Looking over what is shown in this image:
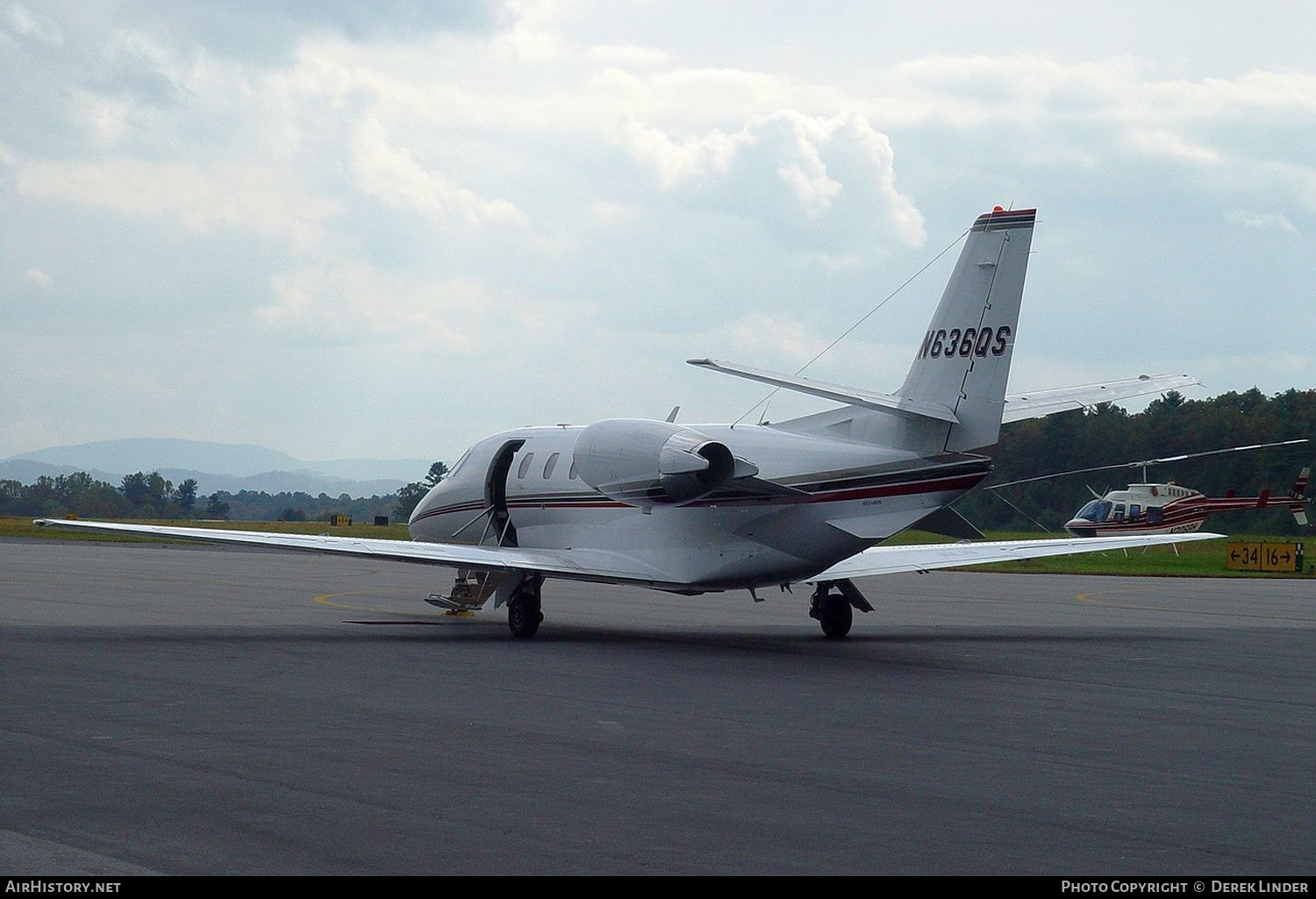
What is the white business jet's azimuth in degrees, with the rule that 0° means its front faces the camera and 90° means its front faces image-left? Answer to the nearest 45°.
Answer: approximately 135°
